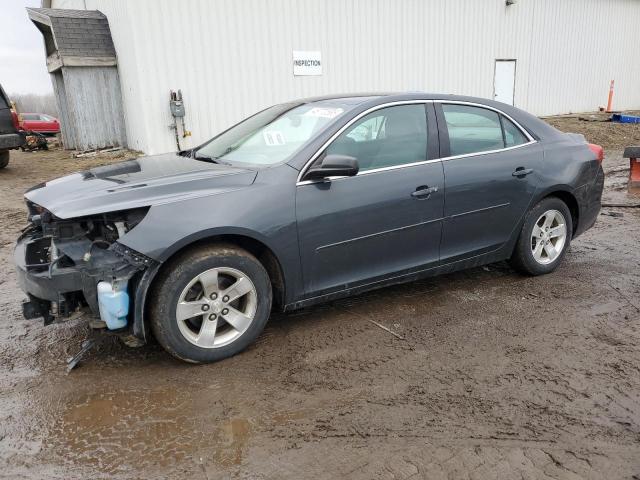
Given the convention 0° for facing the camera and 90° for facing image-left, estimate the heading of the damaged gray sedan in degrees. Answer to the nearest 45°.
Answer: approximately 45°

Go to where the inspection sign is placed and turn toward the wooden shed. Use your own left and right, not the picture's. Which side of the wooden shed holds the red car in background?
right

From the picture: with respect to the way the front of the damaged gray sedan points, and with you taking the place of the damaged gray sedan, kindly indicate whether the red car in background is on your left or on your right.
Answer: on your right

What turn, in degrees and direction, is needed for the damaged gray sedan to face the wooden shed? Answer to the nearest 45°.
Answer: approximately 90° to its right

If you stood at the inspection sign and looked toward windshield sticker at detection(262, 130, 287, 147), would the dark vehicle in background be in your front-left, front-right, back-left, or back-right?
front-right

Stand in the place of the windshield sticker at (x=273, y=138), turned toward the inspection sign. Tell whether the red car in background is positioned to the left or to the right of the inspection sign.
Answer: left
